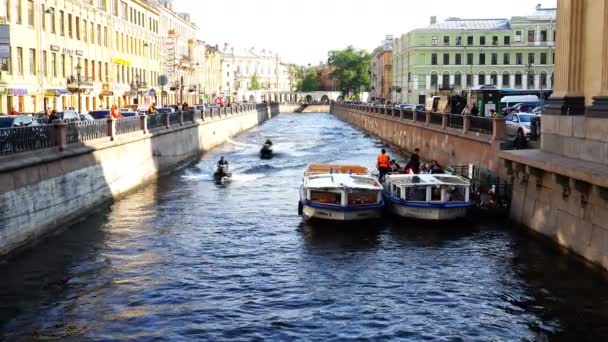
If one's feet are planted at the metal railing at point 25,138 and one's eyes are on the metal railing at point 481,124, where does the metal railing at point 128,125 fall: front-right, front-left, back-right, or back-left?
front-left

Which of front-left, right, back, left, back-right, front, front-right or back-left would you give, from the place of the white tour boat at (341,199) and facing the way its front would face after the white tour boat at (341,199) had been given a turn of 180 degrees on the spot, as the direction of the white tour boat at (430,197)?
right

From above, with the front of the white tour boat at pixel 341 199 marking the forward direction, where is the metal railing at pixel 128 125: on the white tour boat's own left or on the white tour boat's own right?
on the white tour boat's own right

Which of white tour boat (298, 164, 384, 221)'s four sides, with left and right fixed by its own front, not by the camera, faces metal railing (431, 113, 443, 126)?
back

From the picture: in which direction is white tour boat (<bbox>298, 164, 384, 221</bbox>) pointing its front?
toward the camera

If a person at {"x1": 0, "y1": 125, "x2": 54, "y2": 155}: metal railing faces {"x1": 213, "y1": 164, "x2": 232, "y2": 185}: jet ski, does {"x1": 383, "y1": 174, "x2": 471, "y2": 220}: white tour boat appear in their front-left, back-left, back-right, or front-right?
front-right

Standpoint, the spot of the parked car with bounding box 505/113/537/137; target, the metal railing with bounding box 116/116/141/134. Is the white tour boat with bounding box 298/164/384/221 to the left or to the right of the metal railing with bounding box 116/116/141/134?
left

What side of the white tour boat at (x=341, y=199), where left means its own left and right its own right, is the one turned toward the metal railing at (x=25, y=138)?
right

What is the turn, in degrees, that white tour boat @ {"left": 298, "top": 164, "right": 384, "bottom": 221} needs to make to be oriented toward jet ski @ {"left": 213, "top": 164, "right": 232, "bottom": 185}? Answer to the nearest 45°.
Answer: approximately 135° to its right

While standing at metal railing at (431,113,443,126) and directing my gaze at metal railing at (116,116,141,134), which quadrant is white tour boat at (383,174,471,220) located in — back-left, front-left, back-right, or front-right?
front-left

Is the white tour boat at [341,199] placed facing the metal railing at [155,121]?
no
